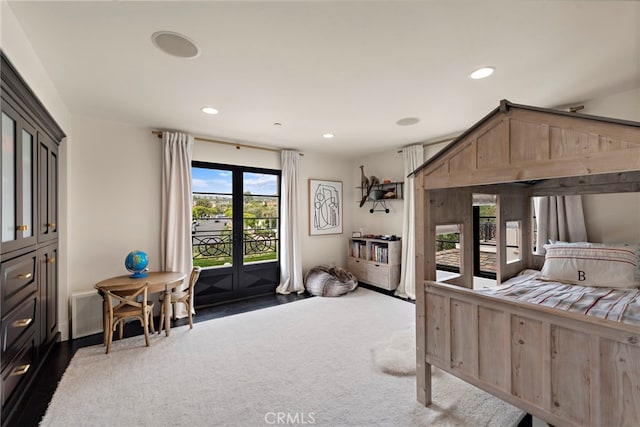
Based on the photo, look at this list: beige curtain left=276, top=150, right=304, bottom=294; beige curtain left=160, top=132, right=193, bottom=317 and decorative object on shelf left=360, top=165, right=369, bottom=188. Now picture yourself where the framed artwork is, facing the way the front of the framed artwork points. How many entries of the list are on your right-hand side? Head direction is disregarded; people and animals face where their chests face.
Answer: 2

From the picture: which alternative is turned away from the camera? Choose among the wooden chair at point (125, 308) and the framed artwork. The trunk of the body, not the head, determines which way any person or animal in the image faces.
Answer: the wooden chair

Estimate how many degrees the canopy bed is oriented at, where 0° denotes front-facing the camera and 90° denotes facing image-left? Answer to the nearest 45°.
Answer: approximately 45°

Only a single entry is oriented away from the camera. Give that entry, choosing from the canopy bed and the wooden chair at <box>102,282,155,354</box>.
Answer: the wooden chair

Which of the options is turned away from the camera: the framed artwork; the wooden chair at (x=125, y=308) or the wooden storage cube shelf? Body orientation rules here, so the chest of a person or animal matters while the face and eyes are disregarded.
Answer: the wooden chair

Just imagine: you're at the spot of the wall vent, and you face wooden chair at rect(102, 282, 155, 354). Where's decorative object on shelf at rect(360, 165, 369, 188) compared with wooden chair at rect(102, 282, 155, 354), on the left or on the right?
left

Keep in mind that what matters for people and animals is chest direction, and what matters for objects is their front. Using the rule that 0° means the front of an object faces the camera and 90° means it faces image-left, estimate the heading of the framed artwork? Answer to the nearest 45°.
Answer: approximately 315°

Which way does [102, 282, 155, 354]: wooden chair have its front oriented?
away from the camera
